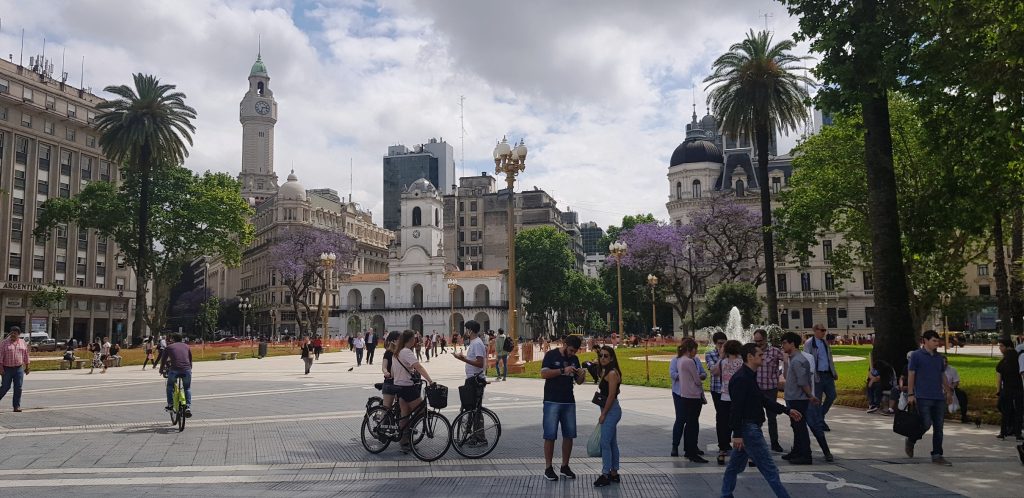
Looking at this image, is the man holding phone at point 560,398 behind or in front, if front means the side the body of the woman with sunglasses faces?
in front

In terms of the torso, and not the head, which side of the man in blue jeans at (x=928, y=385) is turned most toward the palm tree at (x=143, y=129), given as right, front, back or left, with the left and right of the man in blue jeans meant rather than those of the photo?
back

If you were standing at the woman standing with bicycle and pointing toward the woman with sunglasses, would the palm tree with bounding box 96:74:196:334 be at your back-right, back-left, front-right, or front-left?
back-left

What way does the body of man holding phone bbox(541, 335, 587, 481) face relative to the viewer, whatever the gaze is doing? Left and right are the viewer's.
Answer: facing the viewer and to the right of the viewer

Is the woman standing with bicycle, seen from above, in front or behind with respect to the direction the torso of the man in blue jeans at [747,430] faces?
behind

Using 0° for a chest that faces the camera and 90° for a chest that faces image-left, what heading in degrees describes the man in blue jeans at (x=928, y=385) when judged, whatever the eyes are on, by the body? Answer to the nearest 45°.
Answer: approximately 315°

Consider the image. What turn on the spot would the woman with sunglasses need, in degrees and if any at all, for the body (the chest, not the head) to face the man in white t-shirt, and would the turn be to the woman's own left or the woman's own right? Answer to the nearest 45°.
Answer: approximately 45° to the woman's own right

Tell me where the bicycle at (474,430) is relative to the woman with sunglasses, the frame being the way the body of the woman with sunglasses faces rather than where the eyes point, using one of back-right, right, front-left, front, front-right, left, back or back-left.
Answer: front-right

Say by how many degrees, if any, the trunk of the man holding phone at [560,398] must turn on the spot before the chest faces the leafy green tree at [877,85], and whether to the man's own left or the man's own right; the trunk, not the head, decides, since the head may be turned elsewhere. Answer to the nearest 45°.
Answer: approximately 90° to the man's own left
